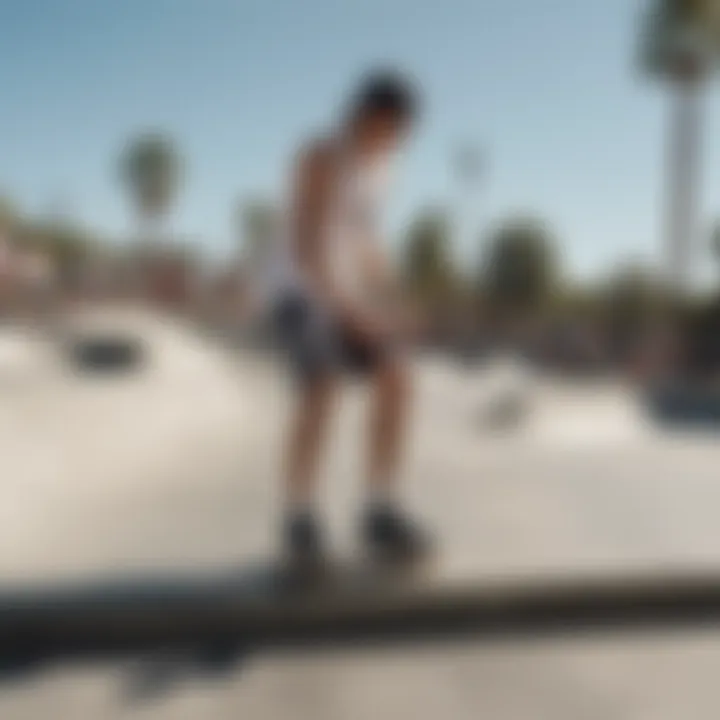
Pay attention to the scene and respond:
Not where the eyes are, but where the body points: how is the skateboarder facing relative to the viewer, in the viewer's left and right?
facing the viewer and to the right of the viewer

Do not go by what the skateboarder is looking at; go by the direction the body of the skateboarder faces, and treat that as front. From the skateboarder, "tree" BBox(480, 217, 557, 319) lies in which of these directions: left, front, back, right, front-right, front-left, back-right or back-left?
left
